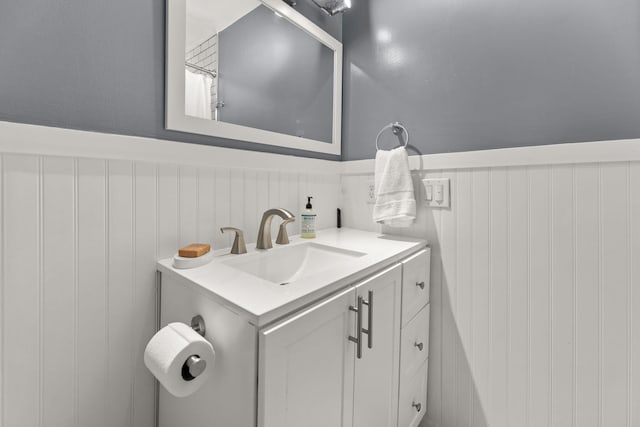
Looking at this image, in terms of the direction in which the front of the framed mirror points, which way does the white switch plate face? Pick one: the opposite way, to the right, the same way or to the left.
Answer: to the right

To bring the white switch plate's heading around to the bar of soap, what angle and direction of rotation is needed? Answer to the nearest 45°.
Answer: approximately 45° to its right

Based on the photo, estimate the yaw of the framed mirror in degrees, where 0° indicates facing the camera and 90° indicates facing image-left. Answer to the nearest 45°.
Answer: approximately 315°

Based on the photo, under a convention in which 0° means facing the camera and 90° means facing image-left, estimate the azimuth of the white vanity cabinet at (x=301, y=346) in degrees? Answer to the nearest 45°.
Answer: approximately 315°

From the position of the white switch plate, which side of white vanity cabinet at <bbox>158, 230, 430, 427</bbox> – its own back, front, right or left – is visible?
left

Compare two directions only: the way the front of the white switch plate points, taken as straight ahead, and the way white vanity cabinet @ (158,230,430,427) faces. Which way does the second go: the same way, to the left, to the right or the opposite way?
to the left

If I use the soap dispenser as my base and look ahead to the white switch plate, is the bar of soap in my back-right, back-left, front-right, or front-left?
back-right

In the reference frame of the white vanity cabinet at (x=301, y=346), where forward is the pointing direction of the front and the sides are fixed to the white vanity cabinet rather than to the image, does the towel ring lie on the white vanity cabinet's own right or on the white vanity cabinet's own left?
on the white vanity cabinet's own left
